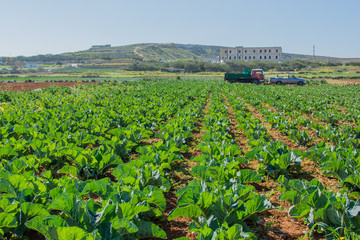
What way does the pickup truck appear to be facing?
to the viewer's right

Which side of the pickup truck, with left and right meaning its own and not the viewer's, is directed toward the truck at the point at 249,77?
back
